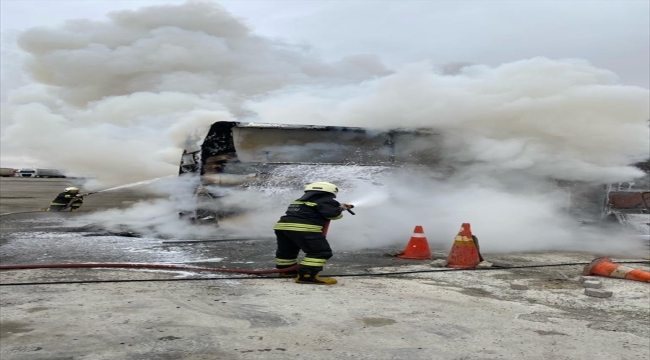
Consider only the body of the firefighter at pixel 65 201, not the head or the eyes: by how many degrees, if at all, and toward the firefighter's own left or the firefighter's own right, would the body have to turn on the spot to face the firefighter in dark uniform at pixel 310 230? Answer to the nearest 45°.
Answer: approximately 90° to the firefighter's own right

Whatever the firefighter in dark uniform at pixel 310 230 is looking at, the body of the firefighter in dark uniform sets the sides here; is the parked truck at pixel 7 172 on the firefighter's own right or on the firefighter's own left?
on the firefighter's own left

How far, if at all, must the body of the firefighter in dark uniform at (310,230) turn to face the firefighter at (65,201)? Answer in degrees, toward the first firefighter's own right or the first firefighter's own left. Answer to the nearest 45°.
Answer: approximately 90° to the first firefighter's own left

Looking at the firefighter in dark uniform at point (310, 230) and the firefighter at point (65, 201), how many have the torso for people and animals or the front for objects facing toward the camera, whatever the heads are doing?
0

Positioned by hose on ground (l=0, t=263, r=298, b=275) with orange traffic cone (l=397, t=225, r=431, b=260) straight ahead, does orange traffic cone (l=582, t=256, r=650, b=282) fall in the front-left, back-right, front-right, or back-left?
front-right

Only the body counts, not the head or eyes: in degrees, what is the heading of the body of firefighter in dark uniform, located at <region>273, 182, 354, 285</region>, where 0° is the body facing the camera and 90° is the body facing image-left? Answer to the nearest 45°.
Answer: approximately 225°

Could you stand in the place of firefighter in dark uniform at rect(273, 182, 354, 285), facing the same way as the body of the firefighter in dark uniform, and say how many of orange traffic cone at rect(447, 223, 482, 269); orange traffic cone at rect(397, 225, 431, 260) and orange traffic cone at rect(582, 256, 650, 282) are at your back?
0

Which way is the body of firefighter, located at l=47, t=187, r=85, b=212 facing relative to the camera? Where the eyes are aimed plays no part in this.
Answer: to the viewer's right

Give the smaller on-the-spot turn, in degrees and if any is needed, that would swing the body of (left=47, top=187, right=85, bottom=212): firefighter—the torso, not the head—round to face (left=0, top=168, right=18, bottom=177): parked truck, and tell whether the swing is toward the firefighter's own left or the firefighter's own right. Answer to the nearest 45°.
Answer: approximately 90° to the firefighter's own left

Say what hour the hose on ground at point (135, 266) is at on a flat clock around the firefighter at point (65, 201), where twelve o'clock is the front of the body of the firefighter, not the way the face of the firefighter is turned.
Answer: The hose on ground is roughly at 3 o'clock from the firefighter.

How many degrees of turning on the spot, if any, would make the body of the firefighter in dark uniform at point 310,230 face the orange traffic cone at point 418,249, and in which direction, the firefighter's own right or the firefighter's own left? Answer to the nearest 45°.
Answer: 0° — they already face it

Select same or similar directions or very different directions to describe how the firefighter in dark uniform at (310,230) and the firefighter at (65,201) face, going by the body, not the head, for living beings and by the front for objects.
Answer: same or similar directions
